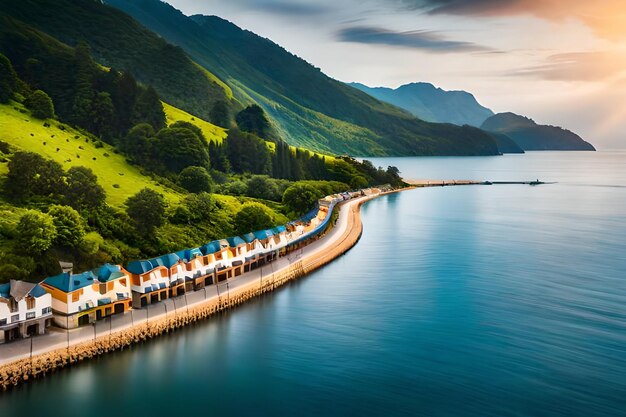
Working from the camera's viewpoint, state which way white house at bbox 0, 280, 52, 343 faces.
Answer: facing the viewer and to the right of the viewer
